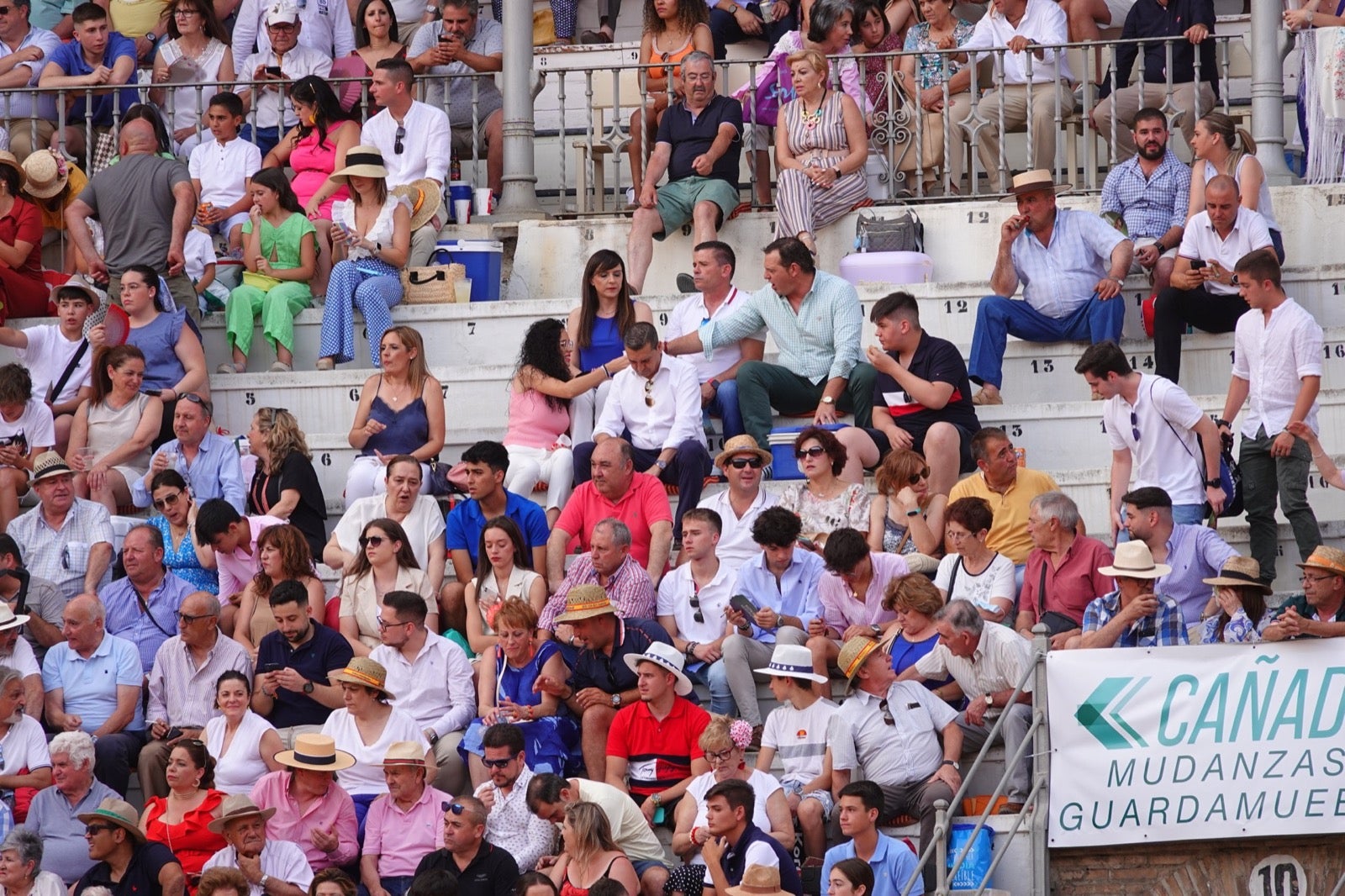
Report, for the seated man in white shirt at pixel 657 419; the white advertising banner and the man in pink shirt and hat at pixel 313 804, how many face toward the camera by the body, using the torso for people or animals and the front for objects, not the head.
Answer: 3

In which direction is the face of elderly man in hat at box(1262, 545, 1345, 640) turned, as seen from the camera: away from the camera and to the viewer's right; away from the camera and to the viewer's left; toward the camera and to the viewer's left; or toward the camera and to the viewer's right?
toward the camera and to the viewer's left

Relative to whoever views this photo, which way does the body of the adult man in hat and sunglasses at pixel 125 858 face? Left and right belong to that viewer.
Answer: facing the viewer and to the left of the viewer

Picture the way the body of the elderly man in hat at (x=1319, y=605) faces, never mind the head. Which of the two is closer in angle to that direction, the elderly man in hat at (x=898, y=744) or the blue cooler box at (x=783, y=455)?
the elderly man in hat

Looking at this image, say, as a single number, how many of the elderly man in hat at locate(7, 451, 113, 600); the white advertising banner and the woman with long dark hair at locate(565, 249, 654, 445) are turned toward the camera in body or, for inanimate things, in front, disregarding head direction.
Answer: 3

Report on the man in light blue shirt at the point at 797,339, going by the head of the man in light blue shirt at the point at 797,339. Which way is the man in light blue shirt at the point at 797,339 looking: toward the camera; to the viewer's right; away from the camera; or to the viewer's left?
to the viewer's left

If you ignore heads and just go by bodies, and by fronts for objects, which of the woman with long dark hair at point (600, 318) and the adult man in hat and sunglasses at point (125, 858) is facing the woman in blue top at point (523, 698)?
the woman with long dark hair

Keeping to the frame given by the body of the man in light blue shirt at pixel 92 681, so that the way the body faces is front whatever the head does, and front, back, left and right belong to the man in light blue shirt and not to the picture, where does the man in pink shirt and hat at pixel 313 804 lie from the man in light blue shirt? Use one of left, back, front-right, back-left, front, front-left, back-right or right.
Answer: left

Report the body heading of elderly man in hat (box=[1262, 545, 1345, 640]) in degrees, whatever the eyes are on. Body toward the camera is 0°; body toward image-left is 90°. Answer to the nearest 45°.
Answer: approximately 45°

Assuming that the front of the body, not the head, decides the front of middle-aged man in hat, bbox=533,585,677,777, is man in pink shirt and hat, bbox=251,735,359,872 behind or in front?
in front

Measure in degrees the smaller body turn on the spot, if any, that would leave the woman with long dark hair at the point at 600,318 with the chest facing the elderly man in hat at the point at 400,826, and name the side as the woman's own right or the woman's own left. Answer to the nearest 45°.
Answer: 0° — they already face them

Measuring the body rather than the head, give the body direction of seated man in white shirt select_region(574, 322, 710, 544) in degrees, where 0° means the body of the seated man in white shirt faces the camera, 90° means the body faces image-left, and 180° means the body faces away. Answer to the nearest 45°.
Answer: approximately 0°
